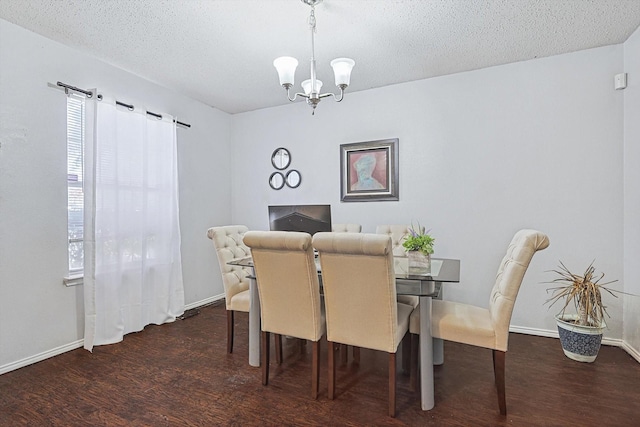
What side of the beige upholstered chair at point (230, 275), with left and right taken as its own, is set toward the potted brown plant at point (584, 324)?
front

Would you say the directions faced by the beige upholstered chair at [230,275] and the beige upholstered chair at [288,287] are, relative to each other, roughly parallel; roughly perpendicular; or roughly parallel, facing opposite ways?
roughly perpendicular

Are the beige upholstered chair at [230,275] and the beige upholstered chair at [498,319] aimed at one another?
yes

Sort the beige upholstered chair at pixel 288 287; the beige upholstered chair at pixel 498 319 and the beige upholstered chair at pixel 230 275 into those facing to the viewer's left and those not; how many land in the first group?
1

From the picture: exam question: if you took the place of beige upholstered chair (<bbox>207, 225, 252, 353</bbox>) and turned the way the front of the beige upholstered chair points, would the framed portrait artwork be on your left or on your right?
on your left

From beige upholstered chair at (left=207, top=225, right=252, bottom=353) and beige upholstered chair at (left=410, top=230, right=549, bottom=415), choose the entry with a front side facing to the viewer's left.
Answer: beige upholstered chair at (left=410, top=230, right=549, bottom=415)

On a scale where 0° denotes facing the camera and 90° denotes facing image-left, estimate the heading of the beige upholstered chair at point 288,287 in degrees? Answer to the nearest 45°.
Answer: approximately 225°

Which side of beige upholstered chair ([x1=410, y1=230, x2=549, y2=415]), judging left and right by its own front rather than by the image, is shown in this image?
left

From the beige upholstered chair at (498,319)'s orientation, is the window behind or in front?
in front

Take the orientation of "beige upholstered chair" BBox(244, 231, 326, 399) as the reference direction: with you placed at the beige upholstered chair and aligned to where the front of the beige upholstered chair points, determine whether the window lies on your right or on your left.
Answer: on your left

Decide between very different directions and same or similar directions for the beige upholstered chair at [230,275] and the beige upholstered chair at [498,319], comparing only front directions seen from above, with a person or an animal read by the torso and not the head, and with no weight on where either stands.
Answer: very different directions

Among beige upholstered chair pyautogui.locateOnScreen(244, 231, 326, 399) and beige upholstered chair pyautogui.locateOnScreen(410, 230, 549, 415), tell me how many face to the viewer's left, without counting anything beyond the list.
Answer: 1

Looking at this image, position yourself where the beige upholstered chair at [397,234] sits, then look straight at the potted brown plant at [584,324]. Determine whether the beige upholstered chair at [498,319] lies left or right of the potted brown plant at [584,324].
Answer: right

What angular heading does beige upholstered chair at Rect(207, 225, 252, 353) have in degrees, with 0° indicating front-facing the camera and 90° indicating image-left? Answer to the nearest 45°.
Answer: approximately 315°

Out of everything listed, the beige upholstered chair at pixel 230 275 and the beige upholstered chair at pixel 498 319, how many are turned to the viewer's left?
1
